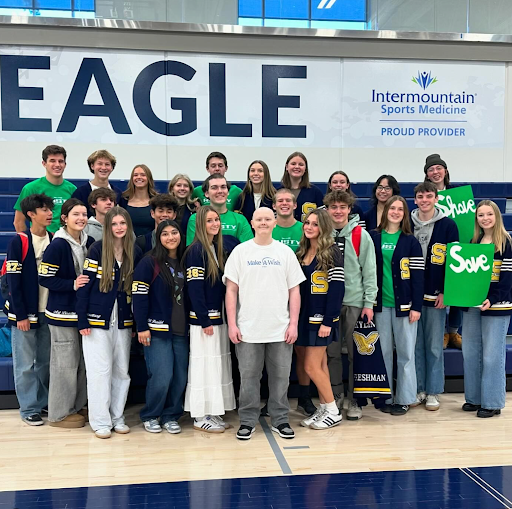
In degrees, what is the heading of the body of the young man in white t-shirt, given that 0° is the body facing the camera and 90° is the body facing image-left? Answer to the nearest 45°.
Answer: approximately 0°
